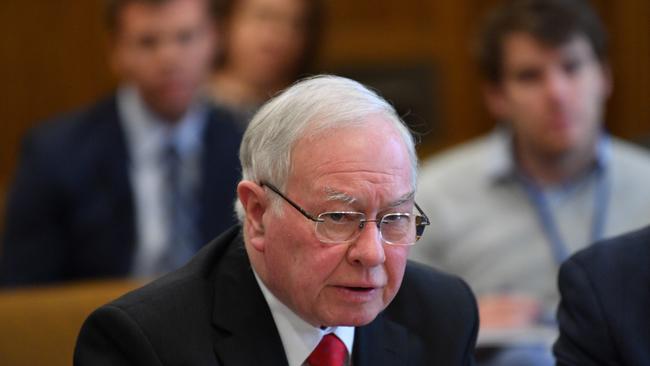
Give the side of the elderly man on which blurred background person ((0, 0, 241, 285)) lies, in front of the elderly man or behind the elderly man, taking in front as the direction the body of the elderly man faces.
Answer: behind

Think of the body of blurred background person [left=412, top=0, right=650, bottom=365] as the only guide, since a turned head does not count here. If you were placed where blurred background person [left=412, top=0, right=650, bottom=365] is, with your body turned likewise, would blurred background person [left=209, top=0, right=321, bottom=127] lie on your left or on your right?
on your right

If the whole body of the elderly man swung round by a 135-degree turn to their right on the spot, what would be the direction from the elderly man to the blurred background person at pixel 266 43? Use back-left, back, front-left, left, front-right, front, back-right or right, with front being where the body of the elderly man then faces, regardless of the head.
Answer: right

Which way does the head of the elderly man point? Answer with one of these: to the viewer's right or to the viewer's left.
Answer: to the viewer's right

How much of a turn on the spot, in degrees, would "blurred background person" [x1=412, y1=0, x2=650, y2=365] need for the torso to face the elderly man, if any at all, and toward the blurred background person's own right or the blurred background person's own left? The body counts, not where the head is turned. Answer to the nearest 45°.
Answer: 0° — they already face them

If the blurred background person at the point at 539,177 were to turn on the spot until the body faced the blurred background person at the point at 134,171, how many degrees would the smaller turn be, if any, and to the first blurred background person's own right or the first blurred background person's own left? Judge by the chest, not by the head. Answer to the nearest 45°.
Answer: approximately 90° to the first blurred background person's own right

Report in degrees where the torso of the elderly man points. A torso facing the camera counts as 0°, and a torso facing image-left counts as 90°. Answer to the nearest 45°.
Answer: approximately 315°
